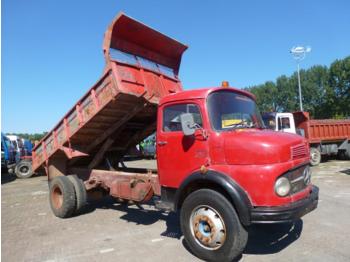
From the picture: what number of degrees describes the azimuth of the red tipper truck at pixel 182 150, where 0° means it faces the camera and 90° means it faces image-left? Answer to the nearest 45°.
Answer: approximately 315°

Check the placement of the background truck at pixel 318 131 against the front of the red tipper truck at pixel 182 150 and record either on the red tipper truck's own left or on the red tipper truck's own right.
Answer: on the red tipper truck's own left

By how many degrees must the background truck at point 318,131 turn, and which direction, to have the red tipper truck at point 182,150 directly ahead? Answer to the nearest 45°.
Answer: approximately 45° to its left

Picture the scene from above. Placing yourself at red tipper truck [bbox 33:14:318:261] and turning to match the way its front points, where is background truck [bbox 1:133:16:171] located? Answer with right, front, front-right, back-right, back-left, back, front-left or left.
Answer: back

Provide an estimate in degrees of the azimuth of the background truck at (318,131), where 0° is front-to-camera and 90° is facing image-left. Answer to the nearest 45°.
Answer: approximately 45°

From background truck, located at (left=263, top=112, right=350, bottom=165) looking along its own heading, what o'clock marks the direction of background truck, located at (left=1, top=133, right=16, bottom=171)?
background truck, located at (left=1, top=133, right=16, bottom=171) is roughly at 1 o'clock from background truck, located at (left=263, top=112, right=350, bottom=165).
